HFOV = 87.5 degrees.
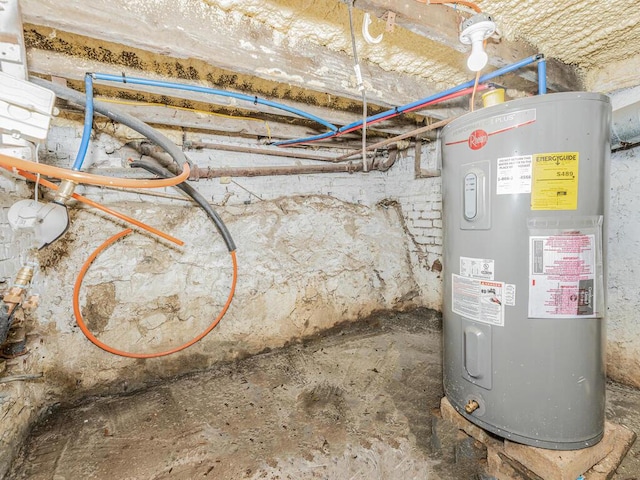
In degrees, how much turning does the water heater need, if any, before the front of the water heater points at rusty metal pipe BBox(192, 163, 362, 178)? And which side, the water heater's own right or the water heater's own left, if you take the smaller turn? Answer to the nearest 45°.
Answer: approximately 45° to the water heater's own right

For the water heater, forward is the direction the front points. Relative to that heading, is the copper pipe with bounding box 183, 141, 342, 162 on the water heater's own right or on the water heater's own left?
on the water heater's own right

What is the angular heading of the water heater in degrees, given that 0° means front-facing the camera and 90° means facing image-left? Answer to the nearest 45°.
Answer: approximately 45°

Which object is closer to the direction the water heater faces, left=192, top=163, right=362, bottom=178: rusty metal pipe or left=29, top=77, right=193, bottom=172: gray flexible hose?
the gray flexible hose
